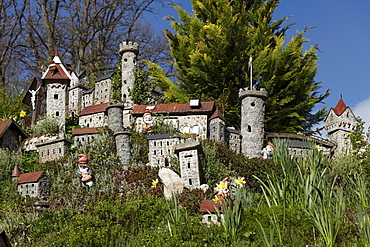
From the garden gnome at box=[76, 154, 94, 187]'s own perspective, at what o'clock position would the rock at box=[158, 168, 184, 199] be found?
The rock is roughly at 10 o'clock from the garden gnome.

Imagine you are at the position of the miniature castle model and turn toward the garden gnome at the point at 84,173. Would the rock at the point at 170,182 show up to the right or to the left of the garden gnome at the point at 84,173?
left

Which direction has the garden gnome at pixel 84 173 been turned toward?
toward the camera

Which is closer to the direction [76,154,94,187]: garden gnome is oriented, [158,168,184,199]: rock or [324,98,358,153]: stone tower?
the rock

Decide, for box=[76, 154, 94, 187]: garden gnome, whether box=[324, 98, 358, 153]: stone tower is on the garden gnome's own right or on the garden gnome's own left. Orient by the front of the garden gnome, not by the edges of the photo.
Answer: on the garden gnome's own left
